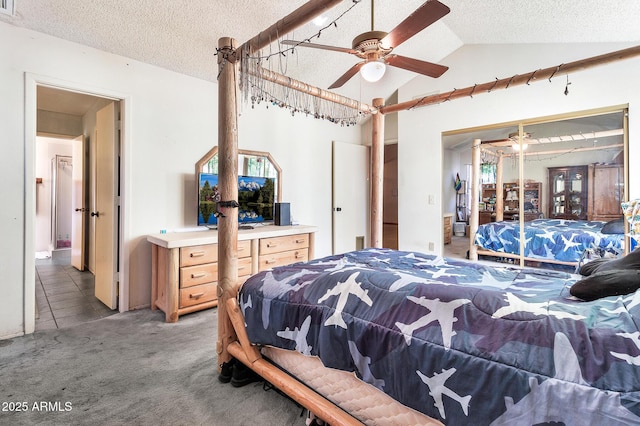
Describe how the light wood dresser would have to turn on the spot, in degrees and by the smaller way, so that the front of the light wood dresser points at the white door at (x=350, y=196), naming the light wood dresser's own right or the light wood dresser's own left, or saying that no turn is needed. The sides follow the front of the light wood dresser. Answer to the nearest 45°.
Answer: approximately 90° to the light wood dresser's own left

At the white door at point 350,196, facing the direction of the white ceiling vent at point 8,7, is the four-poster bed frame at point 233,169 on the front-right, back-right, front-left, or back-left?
front-left

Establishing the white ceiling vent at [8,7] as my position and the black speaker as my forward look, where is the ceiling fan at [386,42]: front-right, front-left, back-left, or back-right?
front-right

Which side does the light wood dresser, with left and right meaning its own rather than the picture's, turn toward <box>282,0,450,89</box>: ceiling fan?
front

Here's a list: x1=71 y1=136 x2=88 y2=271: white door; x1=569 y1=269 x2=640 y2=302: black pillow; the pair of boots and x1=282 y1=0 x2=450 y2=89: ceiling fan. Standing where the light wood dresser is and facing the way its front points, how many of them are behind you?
1

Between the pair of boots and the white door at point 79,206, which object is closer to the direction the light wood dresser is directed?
the pair of boots

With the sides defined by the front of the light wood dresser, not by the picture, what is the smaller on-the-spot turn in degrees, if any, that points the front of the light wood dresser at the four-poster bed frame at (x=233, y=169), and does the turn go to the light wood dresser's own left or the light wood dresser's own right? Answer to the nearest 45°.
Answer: approximately 45° to the light wood dresser's own right

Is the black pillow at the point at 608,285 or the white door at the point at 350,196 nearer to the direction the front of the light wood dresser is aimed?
the black pillow

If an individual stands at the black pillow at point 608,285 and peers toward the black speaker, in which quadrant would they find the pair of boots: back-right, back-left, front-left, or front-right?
front-left

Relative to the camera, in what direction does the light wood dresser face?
facing the viewer and to the right of the viewer

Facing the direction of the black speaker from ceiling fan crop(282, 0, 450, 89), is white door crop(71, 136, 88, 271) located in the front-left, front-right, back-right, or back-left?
front-left

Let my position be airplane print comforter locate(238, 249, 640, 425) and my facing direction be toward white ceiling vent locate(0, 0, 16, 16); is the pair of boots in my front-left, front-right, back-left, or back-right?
front-right

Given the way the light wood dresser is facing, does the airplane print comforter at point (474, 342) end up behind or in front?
in front

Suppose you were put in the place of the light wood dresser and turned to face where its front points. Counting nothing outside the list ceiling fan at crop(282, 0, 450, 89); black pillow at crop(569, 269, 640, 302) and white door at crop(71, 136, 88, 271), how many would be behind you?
1
